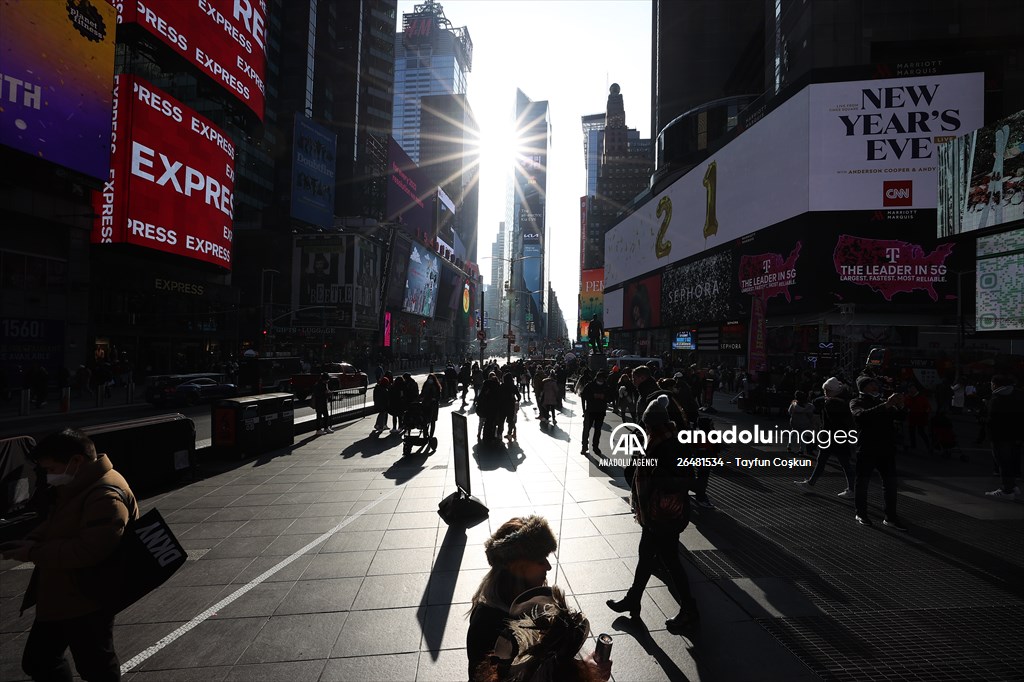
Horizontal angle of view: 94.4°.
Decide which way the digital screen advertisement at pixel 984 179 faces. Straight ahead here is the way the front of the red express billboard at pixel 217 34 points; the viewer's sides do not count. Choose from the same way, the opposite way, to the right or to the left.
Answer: the opposite way

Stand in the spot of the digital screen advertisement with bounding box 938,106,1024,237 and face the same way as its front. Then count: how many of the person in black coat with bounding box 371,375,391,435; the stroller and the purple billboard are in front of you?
3

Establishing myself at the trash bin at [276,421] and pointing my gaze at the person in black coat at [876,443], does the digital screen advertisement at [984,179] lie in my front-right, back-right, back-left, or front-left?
front-left

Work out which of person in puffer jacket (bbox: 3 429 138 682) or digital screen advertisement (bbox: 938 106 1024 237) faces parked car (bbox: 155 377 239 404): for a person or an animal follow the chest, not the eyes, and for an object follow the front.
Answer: the digital screen advertisement

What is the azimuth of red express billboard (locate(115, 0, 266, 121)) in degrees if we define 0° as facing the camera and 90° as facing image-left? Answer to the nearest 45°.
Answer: approximately 315°

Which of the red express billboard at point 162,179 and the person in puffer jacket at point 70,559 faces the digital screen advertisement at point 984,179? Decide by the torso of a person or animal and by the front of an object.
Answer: the red express billboard

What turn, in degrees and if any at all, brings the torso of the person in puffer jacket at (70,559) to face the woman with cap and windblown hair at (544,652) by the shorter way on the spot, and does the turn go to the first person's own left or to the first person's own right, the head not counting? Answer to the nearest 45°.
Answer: approximately 135° to the first person's own left

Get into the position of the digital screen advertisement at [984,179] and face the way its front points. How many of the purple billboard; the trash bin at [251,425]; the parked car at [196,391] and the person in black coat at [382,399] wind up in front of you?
4

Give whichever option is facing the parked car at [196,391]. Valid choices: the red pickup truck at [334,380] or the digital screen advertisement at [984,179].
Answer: the digital screen advertisement

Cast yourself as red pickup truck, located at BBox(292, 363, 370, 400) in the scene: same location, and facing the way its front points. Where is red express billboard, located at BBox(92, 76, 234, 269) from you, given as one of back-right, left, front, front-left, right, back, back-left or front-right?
left

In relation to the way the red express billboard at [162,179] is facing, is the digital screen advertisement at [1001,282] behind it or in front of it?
in front

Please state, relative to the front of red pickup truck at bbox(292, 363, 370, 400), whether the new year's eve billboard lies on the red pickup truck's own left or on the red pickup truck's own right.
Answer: on the red pickup truck's own right

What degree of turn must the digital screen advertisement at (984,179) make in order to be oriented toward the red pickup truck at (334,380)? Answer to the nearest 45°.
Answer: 0° — it already faces it
